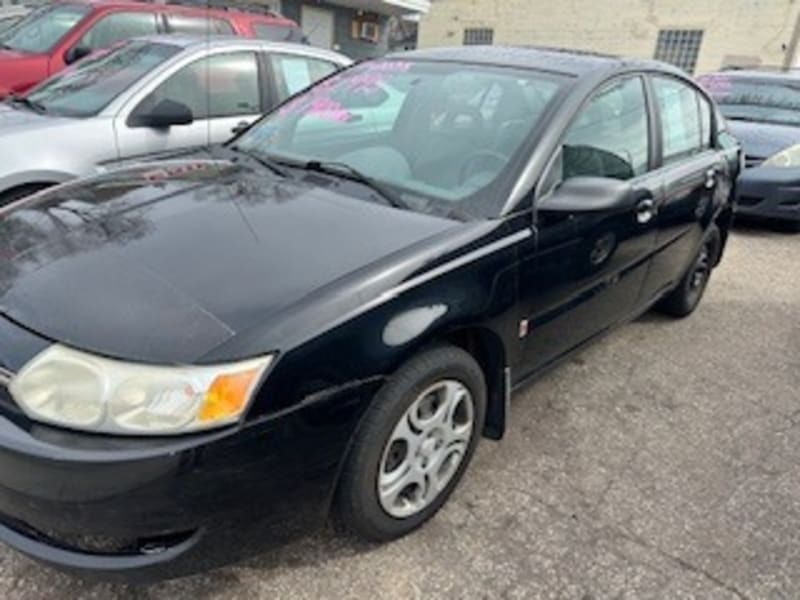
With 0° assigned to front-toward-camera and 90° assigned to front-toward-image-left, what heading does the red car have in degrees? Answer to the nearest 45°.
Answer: approximately 45°

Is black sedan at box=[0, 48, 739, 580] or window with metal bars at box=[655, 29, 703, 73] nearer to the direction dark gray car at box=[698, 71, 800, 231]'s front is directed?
the black sedan

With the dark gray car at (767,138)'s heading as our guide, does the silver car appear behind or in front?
in front

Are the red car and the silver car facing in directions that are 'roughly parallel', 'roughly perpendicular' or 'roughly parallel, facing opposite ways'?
roughly parallel

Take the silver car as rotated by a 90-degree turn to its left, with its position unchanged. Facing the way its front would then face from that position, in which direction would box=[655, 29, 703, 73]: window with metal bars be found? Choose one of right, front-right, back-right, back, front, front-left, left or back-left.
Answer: left

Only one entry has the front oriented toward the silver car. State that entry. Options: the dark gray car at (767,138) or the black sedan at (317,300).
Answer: the dark gray car

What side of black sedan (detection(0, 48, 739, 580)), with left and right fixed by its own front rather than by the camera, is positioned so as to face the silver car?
right

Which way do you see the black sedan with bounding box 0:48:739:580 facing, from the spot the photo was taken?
facing the viewer and to the left of the viewer

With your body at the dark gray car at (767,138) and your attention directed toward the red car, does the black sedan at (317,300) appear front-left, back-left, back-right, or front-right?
front-left

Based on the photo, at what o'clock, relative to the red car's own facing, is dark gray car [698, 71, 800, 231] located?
The dark gray car is roughly at 8 o'clock from the red car.

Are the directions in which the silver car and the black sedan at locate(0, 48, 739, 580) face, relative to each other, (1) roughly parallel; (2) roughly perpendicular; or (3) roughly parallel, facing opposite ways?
roughly parallel

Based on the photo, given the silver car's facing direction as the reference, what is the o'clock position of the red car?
The red car is roughly at 4 o'clock from the silver car.

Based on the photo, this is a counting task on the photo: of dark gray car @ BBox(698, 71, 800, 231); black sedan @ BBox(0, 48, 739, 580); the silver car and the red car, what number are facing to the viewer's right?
0

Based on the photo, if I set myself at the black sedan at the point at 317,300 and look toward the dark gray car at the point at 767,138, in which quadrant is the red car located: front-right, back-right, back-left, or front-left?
front-left

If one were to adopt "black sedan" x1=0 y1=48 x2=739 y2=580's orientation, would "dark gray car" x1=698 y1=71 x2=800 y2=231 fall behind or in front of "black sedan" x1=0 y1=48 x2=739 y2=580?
behind

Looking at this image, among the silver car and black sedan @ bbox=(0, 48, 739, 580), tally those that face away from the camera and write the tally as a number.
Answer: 0

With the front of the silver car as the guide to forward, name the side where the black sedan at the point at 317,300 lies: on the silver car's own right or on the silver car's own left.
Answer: on the silver car's own left
